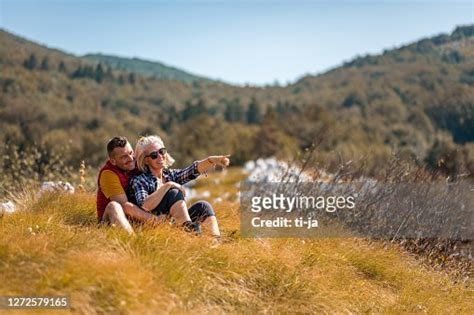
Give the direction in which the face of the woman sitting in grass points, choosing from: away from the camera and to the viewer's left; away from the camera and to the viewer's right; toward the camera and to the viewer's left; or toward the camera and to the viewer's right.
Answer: toward the camera and to the viewer's right

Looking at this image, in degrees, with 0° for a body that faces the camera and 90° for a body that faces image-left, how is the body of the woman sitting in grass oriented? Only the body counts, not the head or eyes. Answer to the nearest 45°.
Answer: approximately 315°

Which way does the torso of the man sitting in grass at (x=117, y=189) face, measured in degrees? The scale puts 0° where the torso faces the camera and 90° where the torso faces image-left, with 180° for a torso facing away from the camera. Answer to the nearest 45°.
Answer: approximately 315°

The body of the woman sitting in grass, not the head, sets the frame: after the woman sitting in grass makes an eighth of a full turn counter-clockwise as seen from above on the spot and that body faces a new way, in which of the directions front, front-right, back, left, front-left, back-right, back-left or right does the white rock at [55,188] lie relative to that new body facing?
back-left

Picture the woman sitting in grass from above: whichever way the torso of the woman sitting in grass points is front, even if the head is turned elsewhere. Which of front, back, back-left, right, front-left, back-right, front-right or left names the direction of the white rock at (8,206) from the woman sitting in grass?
back

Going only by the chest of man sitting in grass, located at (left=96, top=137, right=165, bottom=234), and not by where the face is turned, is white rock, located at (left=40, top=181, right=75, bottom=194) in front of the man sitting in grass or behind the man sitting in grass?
behind
